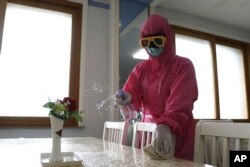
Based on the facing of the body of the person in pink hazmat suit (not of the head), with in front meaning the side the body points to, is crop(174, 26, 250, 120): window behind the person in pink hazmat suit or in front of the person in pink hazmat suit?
behind

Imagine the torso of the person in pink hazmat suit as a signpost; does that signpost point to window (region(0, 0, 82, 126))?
no

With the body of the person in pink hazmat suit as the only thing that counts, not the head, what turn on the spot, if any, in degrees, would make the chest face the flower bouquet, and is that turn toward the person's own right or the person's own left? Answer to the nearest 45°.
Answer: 0° — they already face it

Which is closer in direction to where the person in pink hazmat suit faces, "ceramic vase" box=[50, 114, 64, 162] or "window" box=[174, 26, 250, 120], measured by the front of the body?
the ceramic vase

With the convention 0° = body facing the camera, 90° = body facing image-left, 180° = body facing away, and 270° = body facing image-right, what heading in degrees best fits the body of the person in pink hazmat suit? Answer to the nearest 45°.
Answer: approximately 45°

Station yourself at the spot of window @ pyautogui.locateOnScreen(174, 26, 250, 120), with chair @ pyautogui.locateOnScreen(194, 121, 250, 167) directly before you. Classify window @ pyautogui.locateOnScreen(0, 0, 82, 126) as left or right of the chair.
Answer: right

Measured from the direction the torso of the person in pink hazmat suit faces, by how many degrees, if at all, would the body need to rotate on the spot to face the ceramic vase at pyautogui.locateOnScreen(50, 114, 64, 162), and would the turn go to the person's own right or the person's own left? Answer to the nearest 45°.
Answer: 0° — they already face it

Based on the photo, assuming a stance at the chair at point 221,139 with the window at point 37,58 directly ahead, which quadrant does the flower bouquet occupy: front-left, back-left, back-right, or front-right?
front-left
